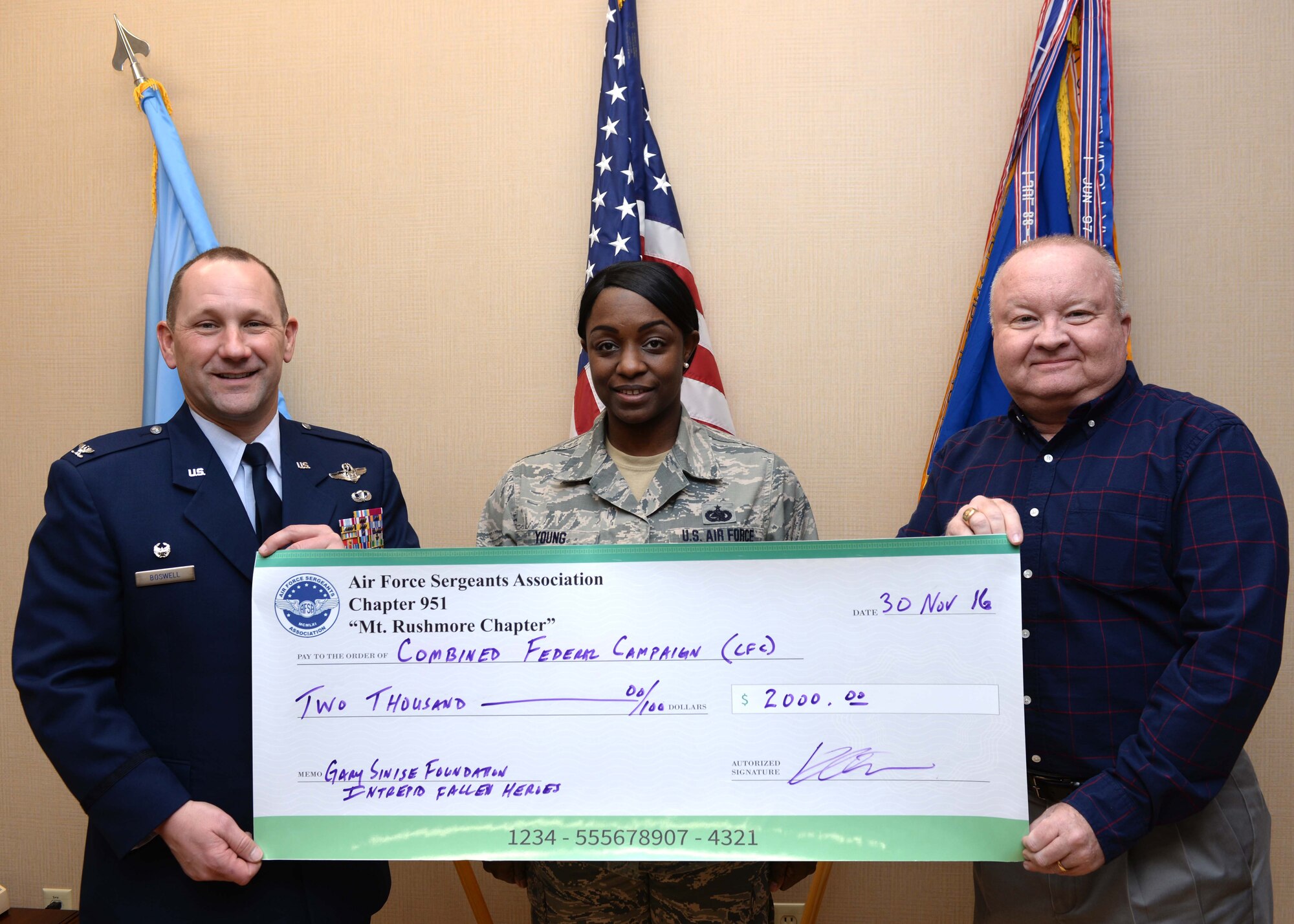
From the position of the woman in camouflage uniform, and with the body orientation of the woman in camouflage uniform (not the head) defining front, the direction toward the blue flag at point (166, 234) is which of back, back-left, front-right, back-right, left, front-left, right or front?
back-right

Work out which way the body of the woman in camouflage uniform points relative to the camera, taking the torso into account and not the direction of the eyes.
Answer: toward the camera

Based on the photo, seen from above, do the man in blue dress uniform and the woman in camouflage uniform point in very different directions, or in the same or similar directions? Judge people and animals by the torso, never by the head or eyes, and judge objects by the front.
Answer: same or similar directions

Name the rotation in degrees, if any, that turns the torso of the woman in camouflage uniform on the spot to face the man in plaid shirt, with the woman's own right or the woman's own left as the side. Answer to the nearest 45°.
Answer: approximately 45° to the woman's own left

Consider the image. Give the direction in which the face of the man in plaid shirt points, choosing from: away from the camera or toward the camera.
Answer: toward the camera

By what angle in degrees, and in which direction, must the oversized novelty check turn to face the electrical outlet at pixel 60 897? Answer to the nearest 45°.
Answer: approximately 135° to its right

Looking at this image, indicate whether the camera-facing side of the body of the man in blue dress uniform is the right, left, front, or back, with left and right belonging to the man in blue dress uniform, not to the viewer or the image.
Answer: front

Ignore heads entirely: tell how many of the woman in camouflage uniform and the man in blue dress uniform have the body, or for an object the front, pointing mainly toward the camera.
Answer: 2

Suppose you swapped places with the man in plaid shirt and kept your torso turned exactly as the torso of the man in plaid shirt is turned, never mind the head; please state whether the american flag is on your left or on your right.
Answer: on your right

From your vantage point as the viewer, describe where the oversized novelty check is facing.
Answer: facing the viewer

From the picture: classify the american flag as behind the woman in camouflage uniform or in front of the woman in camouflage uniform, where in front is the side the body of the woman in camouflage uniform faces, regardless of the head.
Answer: behind
